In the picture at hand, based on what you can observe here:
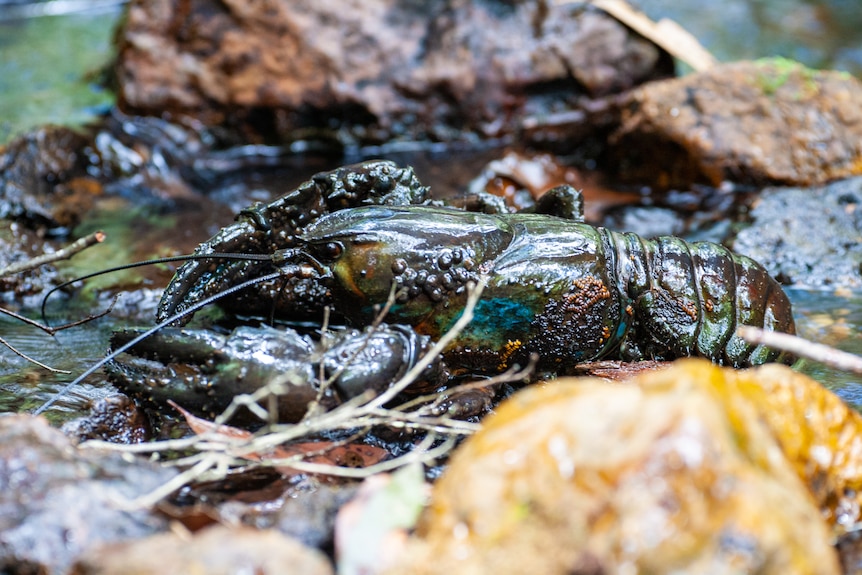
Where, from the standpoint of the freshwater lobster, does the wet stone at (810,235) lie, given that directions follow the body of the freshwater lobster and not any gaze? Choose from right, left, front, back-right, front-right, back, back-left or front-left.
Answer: back-right

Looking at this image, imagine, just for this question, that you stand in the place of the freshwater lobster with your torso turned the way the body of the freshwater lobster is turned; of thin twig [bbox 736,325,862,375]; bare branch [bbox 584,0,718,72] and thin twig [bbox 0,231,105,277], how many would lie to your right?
1

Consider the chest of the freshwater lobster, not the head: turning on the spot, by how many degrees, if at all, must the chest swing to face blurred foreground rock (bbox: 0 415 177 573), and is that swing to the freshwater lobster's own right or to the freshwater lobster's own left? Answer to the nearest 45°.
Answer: approximately 45° to the freshwater lobster's own left

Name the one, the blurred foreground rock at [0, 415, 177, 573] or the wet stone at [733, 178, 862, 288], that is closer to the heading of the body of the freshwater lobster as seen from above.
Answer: the blurred foreground rock

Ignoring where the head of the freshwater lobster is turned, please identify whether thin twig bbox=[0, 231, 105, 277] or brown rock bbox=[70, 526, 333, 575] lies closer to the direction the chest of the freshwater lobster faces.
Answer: the thin twig

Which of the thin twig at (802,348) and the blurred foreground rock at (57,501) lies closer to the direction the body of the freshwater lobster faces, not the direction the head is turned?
the blurred foreground rock

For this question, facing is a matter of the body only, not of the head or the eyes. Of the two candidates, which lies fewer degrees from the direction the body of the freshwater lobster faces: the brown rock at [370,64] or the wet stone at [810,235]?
the brown rock

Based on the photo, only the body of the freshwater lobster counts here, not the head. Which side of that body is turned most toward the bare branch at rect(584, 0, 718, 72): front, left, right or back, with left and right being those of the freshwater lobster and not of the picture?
right

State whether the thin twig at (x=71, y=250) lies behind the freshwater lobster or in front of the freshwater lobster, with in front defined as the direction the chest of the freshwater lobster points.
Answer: in front

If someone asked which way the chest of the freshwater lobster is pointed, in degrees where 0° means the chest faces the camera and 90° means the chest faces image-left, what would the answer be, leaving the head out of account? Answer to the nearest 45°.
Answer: approximately 90°

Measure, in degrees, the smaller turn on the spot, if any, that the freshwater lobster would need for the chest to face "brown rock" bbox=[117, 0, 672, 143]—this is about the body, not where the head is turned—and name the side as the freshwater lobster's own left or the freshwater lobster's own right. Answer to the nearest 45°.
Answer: approximately 90° to the freshwater lobster's own right

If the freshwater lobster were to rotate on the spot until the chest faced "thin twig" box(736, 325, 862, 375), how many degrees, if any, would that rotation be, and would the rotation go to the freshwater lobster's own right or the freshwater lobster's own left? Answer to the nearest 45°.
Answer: approximately 135° to the freshwater lobster's own left
